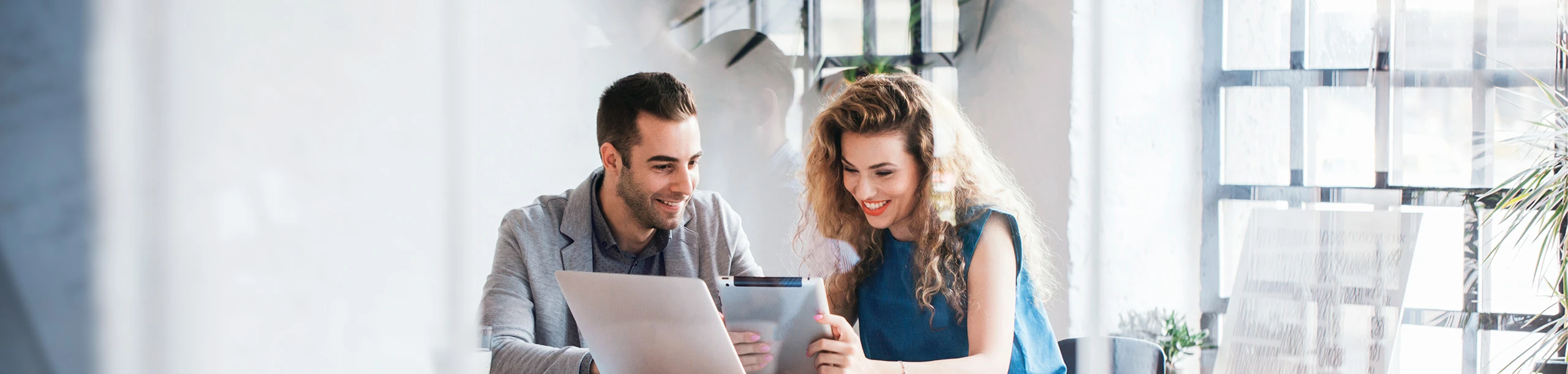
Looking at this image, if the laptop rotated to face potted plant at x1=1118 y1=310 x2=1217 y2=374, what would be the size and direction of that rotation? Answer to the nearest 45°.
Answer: approximately 45° to its right

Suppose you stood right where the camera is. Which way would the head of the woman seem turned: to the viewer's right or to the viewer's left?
to the viewer's left

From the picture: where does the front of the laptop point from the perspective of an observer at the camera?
facing away from the viewer and to the right of the viewer

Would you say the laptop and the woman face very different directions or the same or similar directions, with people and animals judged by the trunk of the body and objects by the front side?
very different directions
